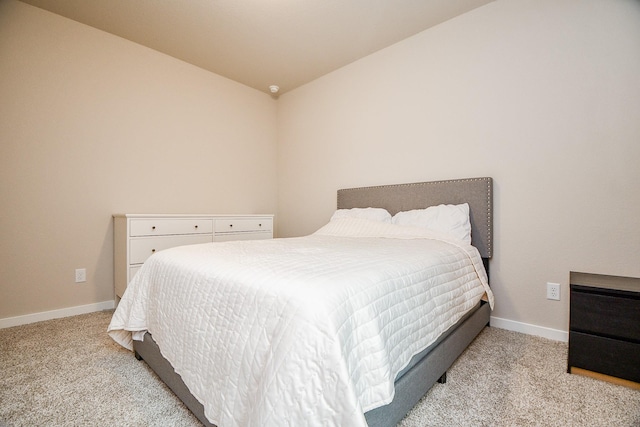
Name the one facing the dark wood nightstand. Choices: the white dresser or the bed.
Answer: the white dresser

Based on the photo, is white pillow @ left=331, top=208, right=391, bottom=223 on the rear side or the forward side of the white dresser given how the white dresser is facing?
on the forward side

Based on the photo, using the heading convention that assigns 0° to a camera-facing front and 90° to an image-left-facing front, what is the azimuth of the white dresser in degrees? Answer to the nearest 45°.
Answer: approximately 315°

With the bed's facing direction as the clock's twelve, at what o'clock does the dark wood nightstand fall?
The dark wood nightstand is roughly at 7 o'clock from the bed.

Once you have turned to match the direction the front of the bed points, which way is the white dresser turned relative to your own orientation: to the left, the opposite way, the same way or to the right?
to the left

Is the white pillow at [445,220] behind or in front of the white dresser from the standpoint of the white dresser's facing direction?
in front

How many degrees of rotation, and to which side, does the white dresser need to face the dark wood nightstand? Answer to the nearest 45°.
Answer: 0° — it already faces it
